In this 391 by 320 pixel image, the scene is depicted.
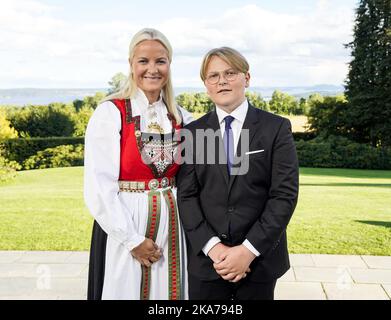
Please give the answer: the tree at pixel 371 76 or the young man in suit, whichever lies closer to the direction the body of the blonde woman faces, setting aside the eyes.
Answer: the young man in suit

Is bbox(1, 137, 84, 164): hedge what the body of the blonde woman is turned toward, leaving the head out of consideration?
no

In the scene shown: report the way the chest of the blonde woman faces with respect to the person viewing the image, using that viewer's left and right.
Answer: facing the viewer and to the right of the viewer

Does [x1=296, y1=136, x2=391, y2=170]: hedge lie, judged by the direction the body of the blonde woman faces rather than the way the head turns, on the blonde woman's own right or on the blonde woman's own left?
on the blonde woman's own left

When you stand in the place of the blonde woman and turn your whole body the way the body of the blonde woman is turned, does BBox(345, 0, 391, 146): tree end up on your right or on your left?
on your left

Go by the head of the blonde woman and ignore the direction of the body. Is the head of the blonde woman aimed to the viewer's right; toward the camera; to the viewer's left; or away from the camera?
toward the camera

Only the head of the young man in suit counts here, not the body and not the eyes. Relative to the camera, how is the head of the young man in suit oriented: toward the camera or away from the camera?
toward the camera

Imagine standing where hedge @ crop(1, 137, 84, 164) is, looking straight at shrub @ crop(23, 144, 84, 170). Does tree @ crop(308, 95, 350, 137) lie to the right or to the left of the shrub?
left

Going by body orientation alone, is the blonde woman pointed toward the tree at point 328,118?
no
